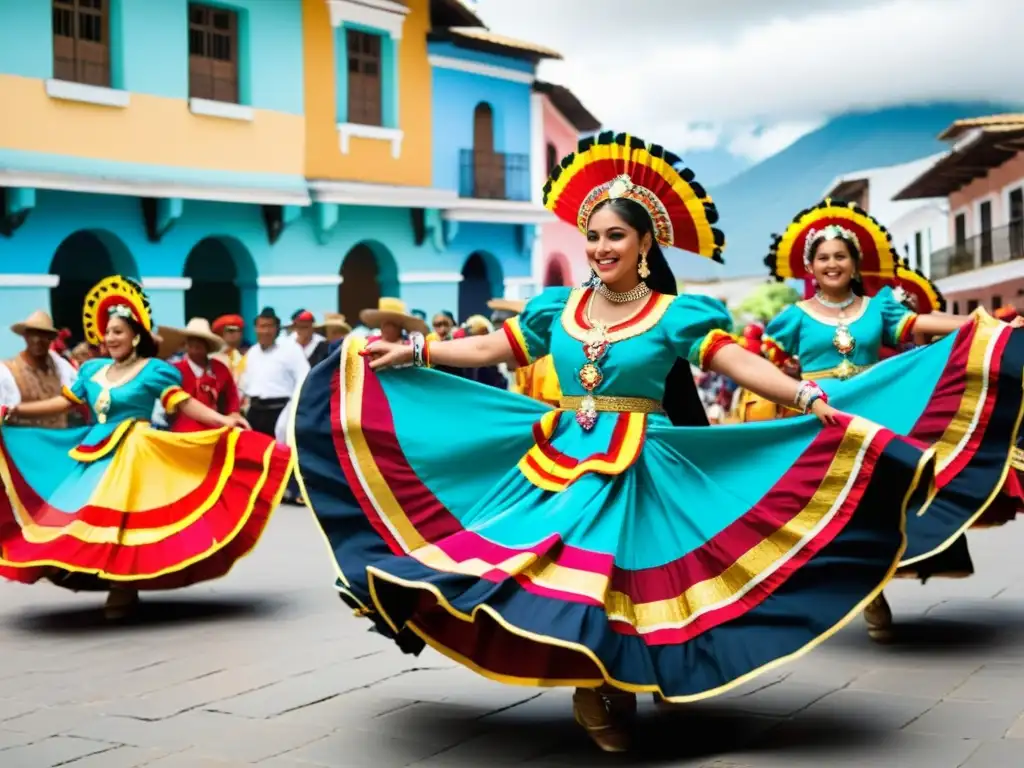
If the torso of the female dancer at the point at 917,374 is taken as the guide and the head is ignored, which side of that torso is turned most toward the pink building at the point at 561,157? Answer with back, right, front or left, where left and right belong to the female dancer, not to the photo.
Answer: back

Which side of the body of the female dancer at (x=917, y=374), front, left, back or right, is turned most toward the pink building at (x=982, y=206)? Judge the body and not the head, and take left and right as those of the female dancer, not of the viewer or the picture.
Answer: back

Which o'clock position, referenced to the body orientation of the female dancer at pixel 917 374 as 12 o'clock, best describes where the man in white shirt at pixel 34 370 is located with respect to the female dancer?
The man in white shirt is roughly at 4 o'clock from the female dancer.

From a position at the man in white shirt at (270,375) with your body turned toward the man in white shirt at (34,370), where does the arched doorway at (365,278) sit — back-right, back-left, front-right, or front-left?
back-right

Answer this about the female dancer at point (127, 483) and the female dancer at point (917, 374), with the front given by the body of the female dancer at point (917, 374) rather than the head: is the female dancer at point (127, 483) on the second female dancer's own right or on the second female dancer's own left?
on the second female dancer's own right

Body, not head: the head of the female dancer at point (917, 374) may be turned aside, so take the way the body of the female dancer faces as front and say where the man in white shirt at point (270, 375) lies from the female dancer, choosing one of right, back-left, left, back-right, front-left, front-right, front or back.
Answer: back-right

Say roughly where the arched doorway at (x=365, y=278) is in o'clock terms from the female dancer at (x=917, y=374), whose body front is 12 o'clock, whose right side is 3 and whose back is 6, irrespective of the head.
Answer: The arched doorway is roughly at 5 o'clock from the female dancer.

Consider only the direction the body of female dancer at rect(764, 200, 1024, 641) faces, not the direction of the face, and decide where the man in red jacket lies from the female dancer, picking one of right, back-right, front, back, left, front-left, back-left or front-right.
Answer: back-right

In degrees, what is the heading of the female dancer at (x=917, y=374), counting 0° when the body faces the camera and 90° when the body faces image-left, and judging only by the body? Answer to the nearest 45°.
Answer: approximately 0°

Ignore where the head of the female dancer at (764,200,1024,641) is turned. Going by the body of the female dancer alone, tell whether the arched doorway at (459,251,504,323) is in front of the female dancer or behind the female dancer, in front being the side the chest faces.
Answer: behind
